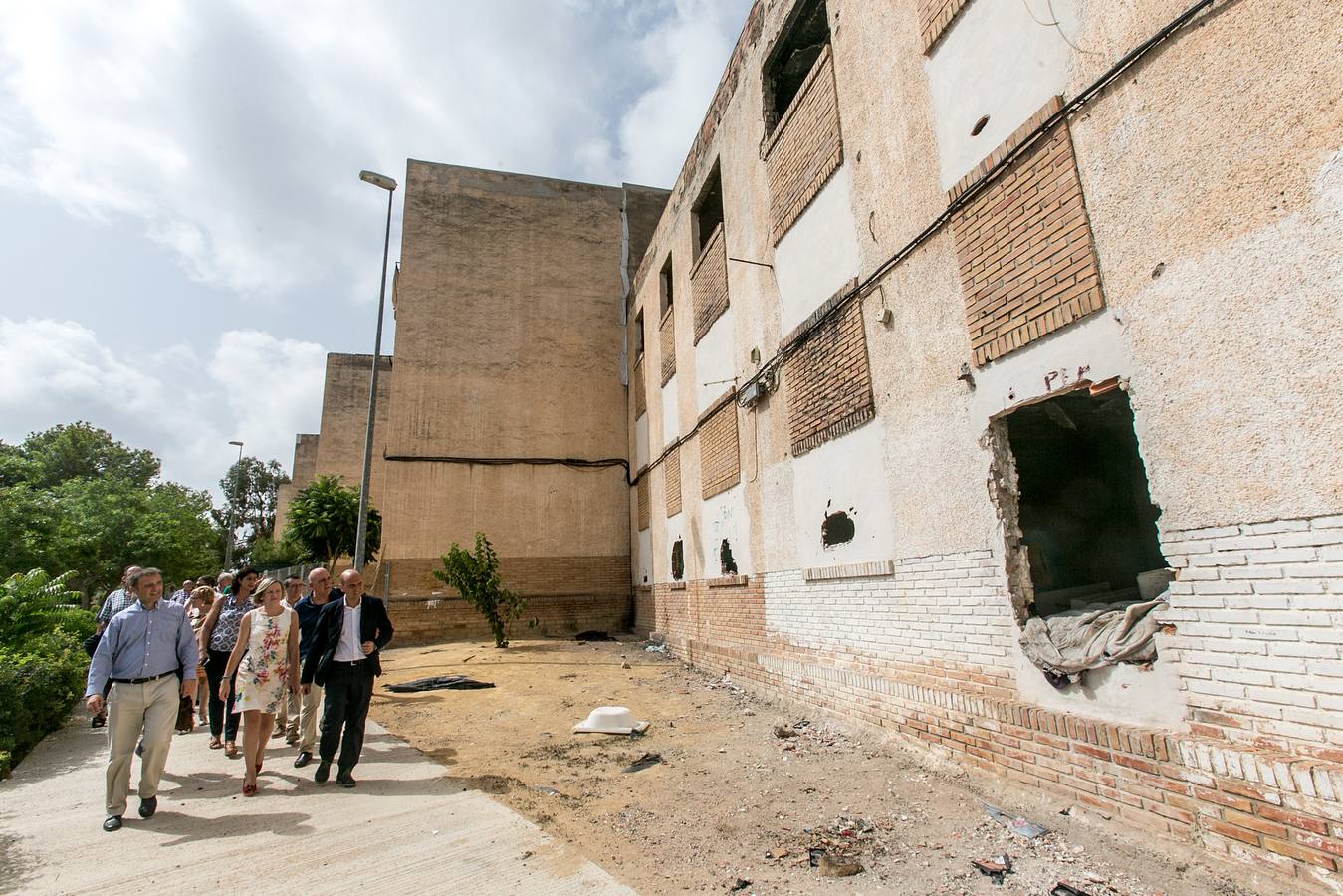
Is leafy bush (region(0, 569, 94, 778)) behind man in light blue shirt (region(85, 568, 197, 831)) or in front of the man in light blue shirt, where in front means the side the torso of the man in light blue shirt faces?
behind

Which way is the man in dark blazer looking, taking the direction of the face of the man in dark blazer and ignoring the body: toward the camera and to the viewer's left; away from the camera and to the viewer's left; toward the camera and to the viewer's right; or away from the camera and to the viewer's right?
toward the camera and to the viewer's right

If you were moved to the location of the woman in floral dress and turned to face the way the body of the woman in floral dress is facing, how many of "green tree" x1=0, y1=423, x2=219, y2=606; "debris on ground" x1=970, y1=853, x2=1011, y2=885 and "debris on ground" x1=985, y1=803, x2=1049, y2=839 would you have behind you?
1

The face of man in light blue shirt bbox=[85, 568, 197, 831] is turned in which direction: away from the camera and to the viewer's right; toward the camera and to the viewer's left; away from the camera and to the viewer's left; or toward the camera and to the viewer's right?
toward the camera and to the viewer's right

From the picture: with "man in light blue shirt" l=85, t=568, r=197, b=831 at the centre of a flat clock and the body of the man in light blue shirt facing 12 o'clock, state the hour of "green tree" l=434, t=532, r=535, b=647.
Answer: The green tree is roughly at 7 o'clock from the man in light blue shirt.

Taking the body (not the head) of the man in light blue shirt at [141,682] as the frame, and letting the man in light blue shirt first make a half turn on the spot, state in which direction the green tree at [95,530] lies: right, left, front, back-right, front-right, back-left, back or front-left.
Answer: front

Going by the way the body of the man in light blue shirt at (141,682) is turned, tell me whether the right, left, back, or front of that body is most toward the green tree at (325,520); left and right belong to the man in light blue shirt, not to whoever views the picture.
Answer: back

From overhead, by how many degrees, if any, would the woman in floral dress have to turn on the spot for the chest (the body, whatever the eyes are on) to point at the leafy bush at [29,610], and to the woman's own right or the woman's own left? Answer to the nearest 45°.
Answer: approximately 135° to the woman's own right

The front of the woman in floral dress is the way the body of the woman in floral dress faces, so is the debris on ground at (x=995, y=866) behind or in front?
in front

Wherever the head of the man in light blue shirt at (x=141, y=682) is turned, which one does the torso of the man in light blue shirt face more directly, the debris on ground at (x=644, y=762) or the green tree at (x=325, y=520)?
the debris on ground

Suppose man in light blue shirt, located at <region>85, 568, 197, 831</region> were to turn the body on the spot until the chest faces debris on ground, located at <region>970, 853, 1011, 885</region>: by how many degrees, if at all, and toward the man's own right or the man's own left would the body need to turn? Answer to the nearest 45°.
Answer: approximately 45° to the man's own left

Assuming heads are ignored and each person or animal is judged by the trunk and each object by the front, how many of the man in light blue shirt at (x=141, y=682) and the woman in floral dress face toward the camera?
2

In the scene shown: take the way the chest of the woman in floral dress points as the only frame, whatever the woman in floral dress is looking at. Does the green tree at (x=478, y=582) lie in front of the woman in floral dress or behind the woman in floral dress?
behind

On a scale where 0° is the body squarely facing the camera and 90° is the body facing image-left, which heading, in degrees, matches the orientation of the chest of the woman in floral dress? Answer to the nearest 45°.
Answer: approximately 0°
